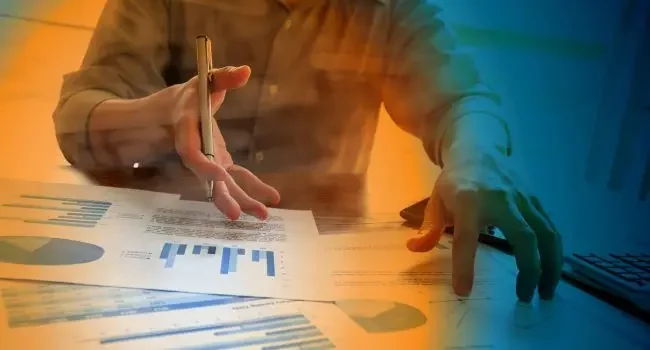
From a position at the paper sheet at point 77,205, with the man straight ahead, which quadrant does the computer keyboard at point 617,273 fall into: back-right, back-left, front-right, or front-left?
front-right

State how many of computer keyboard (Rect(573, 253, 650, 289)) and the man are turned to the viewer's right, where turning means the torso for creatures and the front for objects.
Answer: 0

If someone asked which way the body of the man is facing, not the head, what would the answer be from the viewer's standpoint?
toward the camera

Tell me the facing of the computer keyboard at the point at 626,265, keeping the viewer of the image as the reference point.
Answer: facing the viewer and to the left of the viewer

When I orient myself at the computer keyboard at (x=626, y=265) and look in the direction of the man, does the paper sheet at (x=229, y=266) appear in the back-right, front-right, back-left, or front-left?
front-left
